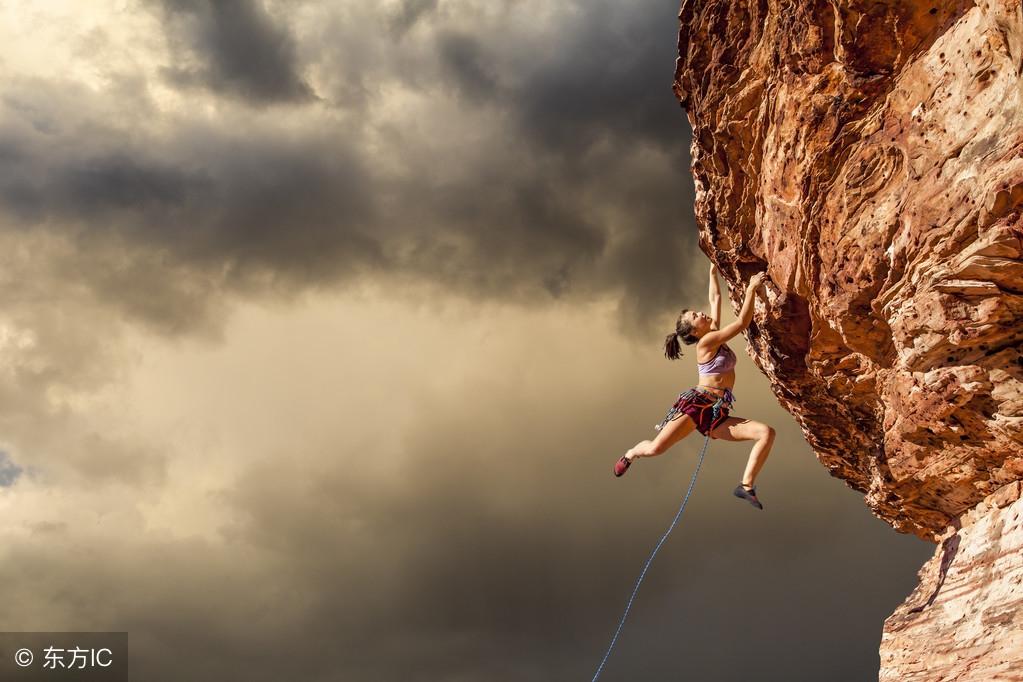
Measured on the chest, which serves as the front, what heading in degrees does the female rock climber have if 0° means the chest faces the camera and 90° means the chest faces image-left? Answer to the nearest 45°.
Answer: approximately 270°
